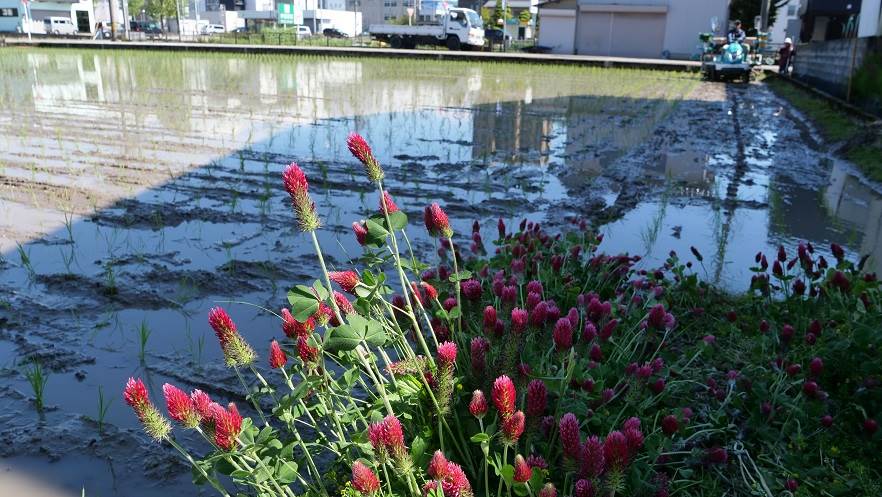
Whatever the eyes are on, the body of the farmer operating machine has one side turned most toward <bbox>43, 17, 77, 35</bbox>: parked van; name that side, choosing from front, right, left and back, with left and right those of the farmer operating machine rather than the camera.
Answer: right

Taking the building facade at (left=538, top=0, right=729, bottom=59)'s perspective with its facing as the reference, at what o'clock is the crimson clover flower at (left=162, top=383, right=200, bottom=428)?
The crimson clover flower is roughly at 12 o'clock from the building facade.

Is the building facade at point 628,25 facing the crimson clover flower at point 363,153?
yes

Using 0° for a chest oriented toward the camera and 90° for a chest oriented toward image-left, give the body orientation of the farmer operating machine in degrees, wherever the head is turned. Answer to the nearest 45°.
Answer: approximately 0°

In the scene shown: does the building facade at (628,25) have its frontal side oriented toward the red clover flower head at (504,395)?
yes

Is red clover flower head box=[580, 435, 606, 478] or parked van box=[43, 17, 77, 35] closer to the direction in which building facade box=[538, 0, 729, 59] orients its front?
the red clover flower head

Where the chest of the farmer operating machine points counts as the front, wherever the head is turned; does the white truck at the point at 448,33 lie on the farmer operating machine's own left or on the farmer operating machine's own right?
on the farmer operating machine's own right

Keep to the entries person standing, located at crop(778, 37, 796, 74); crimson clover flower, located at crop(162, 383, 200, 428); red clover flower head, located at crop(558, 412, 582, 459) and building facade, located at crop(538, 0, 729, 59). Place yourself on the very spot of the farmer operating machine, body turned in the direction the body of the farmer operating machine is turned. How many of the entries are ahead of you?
2

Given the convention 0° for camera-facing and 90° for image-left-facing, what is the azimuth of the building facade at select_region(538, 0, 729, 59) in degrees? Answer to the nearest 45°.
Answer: approximately 0°

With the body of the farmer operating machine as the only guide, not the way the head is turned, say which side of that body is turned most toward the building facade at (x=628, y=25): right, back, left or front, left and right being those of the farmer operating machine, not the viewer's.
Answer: back

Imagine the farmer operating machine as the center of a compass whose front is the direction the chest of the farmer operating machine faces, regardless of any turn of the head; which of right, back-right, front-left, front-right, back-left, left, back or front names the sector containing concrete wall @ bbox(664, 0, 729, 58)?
back

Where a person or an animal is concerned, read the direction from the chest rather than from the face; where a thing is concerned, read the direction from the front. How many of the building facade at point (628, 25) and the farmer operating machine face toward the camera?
2

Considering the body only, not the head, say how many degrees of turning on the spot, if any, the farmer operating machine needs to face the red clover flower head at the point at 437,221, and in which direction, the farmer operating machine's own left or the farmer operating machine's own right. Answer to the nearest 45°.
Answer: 0° — they already face it
